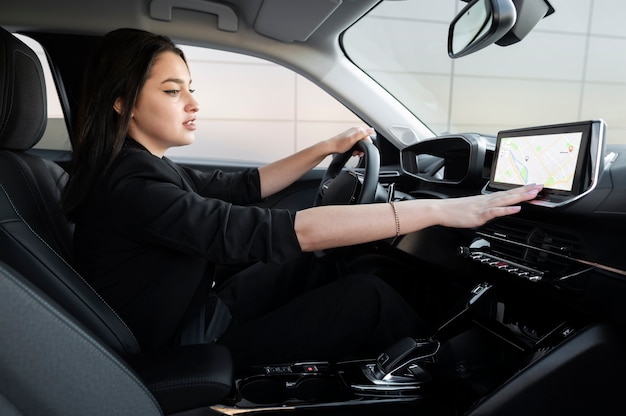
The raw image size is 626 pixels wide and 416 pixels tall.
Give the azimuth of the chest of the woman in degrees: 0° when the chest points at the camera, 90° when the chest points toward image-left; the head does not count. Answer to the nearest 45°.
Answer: approximately 270°

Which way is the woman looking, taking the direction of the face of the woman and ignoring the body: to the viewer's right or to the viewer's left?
to the viewer's right
